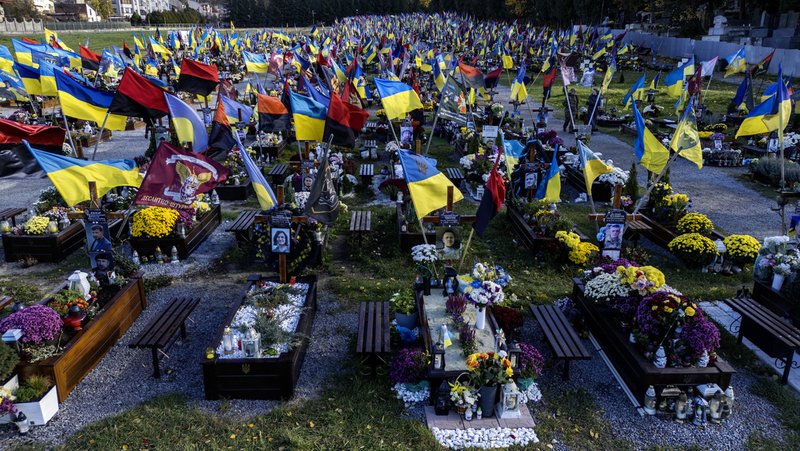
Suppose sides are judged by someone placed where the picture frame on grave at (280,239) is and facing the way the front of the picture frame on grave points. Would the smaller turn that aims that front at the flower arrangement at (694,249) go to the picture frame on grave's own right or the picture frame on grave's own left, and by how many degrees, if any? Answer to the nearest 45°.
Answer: approximately 90° to the picture frame on grave's own left

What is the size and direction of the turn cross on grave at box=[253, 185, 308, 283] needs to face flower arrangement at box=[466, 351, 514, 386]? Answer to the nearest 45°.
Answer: approximately 45° to its left

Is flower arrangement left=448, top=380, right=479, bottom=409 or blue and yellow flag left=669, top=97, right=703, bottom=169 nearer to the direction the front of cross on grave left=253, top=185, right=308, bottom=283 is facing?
the flower arrangement

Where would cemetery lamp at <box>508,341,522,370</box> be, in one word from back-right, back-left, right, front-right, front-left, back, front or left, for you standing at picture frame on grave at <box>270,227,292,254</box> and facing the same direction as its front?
front-left

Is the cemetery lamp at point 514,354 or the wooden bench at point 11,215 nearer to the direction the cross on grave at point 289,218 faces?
the cemetery lamp

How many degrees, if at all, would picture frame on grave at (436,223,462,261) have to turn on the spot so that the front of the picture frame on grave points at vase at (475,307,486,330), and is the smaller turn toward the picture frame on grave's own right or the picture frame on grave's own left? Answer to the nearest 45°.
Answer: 0° — it already faces it

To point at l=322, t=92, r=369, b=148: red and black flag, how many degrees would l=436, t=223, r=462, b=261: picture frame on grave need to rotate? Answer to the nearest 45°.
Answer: approximately 135° to its right

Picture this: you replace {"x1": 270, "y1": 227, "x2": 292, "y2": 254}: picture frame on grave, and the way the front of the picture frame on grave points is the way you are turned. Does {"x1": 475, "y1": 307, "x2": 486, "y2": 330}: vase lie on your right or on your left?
on your left

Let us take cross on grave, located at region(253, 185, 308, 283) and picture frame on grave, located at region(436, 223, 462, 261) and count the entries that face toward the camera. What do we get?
2

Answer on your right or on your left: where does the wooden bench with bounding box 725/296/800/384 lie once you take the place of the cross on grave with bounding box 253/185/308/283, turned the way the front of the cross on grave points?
on your left

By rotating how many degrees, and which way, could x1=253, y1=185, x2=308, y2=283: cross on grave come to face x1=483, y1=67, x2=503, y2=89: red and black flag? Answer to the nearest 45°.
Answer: approximately 135° to its left

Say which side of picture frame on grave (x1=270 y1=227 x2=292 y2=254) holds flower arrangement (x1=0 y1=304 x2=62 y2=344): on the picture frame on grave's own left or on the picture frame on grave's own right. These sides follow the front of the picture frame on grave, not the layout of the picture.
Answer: on the picture frame on grave's own right

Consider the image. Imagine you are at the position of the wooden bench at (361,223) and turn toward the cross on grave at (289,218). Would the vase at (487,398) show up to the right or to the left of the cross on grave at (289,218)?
left
